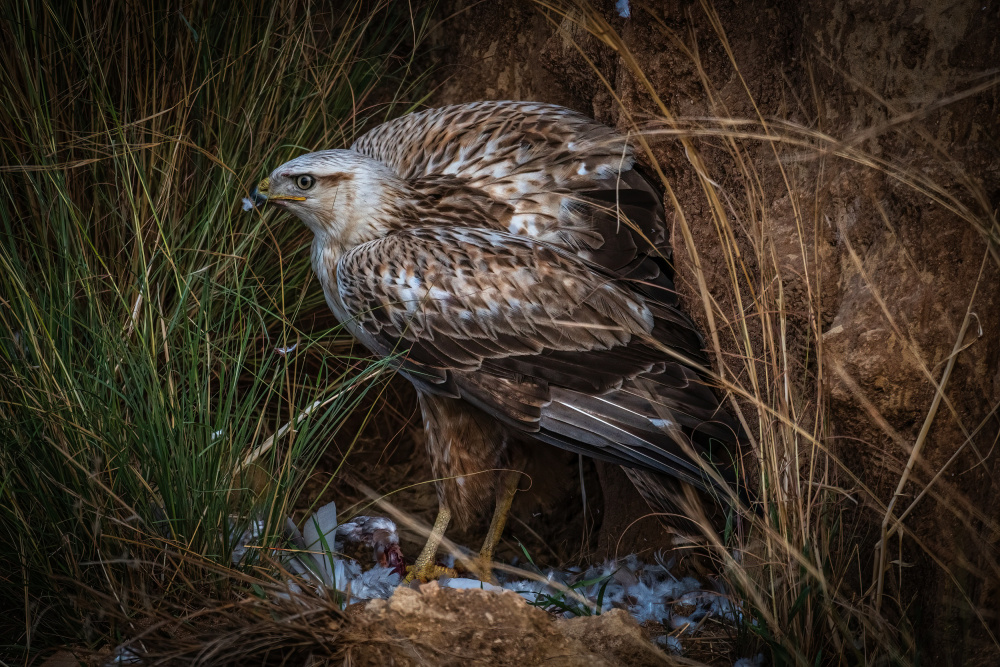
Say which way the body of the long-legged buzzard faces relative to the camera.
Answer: to the viewer's left

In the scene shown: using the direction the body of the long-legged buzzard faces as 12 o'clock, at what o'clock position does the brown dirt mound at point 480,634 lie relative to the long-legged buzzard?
The brown dirt mound is roughly at 9 o'clock from the long-legged buzzard.

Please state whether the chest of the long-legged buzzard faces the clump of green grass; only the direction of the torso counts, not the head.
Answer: yes

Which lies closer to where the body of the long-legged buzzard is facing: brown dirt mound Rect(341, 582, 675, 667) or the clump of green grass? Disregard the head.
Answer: the clump of green grass

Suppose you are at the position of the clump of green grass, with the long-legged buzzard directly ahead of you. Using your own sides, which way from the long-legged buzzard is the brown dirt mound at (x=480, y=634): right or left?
right
